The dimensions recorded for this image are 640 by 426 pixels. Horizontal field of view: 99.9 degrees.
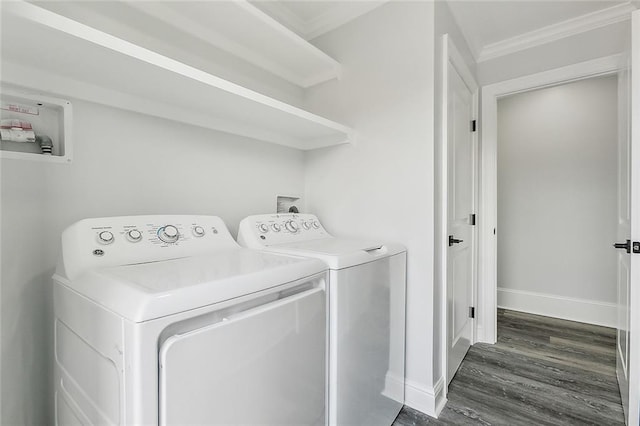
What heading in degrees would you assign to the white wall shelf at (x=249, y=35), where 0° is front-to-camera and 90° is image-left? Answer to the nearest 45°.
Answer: approximately 315°

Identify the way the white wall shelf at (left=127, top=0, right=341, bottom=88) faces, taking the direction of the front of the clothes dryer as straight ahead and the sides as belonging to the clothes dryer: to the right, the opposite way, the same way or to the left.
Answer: the same way

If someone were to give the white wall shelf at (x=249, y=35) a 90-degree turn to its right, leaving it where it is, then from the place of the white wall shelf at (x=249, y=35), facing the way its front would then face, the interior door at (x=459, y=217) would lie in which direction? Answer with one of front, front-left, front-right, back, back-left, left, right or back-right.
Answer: back-left

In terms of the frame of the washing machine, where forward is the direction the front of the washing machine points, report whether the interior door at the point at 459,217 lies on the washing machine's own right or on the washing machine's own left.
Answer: on the washing machine's own left

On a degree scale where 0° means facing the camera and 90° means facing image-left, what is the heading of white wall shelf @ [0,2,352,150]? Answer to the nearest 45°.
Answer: approximately 315°

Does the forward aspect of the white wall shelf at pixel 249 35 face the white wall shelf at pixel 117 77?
no

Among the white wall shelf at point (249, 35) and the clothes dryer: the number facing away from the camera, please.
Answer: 0

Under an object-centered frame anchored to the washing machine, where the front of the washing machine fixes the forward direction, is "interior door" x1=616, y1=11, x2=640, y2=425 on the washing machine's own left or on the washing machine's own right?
on the washing machine's own left

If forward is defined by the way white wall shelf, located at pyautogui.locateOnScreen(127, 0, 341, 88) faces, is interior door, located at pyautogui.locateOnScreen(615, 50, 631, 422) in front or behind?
in front

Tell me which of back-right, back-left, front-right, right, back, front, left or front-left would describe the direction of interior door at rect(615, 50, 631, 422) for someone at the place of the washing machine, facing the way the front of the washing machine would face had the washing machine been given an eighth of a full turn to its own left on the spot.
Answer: front

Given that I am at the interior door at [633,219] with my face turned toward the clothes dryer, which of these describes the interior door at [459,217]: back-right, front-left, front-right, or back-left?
front-right

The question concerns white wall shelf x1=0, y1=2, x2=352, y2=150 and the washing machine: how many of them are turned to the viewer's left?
0

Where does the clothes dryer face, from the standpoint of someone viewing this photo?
facing the viewer and to the right of the viewer
